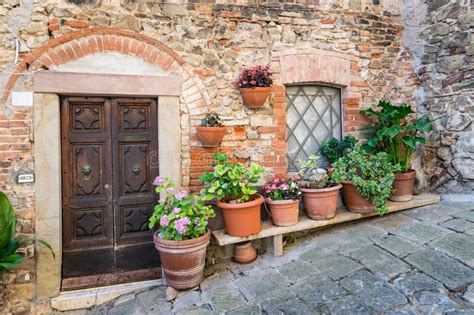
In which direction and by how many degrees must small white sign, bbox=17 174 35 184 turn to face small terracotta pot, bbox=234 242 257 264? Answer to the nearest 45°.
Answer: approximately 45° to its left

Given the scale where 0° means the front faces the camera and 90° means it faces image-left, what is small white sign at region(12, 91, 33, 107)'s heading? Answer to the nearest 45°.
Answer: approximately 0°

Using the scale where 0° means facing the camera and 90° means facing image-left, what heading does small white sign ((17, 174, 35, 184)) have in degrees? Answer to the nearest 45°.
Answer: approximately 0°

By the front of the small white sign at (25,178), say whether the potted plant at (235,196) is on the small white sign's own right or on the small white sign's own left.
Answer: on the small white sign's own left

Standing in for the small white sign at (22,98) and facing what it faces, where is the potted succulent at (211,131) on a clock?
The potted succulent is roughly at 10 o'clock from the small white sign.

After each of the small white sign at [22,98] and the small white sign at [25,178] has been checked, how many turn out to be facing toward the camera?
2

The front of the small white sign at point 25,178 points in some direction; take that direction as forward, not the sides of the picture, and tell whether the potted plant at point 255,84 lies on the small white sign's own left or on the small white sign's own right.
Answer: on the small white sign's own left

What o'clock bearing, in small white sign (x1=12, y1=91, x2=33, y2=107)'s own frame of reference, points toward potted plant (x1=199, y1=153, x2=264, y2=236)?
The potted plant is roughly at 10 o'clock from the small white sign.

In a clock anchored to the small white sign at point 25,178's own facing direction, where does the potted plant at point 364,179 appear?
The potted plant is roughly at 10 o'clock from the small white sign.

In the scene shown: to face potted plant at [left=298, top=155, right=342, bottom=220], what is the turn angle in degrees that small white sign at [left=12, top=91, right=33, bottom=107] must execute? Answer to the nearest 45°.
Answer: approximately 45° to its left
